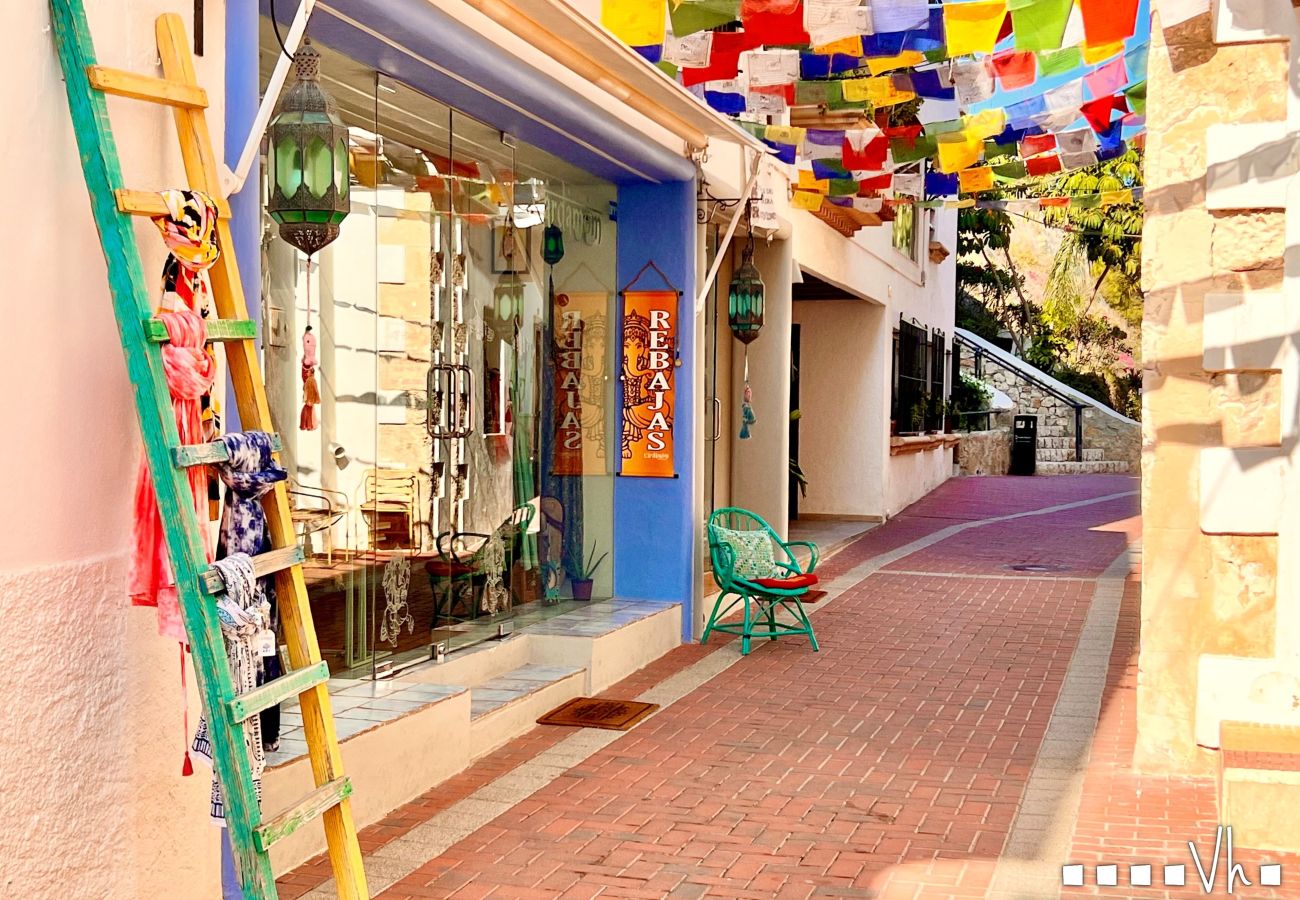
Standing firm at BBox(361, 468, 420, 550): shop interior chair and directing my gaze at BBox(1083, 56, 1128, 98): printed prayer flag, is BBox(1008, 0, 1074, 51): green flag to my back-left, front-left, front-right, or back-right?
front-right

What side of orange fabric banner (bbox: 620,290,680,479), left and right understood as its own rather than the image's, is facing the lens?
front

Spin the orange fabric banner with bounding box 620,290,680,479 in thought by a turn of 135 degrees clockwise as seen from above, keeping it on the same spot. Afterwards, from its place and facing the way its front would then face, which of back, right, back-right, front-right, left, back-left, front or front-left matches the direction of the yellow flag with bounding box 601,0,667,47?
back-left

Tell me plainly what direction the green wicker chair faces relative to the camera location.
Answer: facing the viewer and to the right of the viewer

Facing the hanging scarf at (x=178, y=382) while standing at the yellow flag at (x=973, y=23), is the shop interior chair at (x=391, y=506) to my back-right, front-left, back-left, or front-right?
front-right
